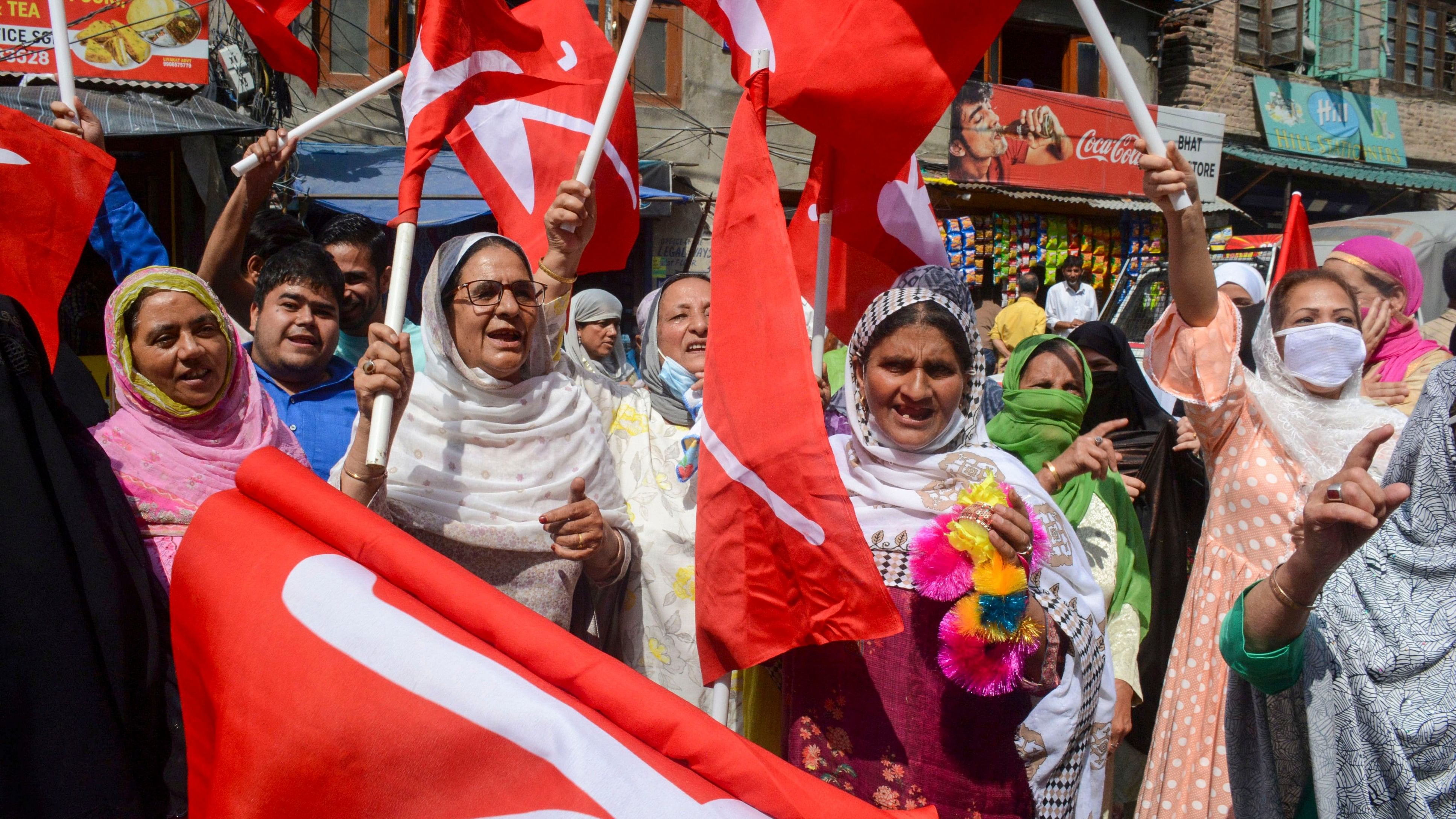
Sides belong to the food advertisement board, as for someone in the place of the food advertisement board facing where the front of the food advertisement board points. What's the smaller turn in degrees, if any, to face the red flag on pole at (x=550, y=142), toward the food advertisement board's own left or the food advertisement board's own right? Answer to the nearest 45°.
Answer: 0° — it already faces it

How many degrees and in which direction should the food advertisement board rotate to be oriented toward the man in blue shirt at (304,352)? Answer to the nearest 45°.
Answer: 0° — it already faces them

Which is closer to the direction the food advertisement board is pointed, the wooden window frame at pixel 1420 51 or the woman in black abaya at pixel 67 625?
the woman in black abaya

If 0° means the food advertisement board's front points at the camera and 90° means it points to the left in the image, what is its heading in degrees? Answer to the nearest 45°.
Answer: approximately 0°

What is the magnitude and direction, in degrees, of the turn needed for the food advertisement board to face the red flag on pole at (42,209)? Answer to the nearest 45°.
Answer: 0° — it already faces it

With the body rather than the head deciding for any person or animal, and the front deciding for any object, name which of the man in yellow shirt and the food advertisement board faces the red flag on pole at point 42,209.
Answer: the food advertisement board
